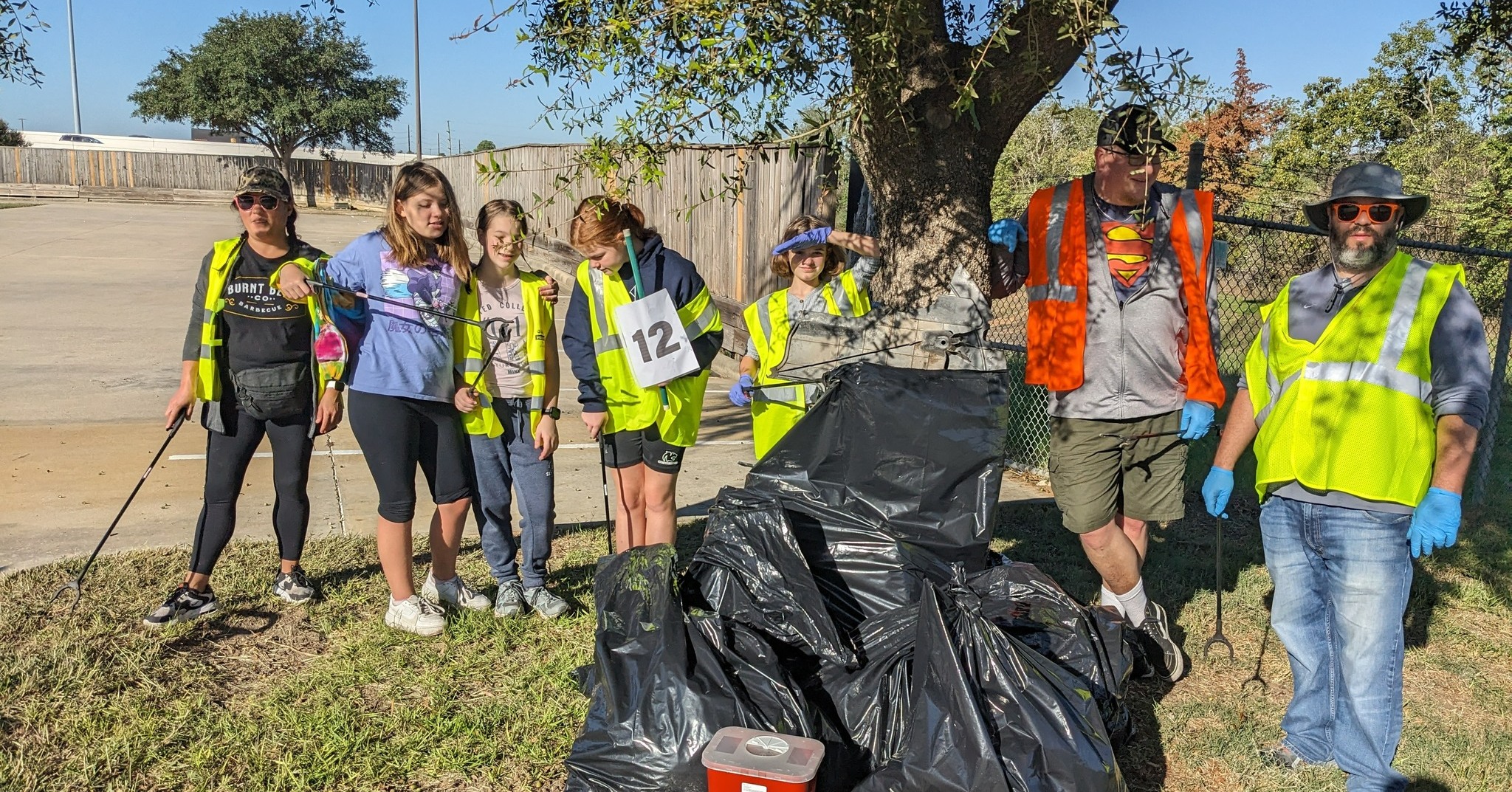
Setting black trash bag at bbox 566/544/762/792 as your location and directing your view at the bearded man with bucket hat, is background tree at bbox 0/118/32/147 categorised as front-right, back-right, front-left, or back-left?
back-left

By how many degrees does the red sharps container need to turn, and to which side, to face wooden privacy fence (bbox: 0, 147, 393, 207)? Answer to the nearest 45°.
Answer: approximately 135° to its right

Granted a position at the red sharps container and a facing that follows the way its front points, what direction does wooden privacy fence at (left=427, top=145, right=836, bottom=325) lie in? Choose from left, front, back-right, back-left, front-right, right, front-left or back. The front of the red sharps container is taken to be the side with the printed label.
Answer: back

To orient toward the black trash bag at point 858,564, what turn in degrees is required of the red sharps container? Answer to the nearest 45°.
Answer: approximately 180°

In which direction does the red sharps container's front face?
toward the camera

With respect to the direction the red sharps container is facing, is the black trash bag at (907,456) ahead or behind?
behind

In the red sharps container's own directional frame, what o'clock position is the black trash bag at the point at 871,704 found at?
The black trash bag is roughly at 7 o'clock from the red sharps container.

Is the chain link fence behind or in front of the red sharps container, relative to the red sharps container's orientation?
behind

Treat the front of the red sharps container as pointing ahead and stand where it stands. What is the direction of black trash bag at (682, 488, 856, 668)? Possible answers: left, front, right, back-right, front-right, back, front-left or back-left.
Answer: back

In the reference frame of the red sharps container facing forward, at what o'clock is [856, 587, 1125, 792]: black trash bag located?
The black trash bag is roughly at 8 o'clock from the red sharps container.
